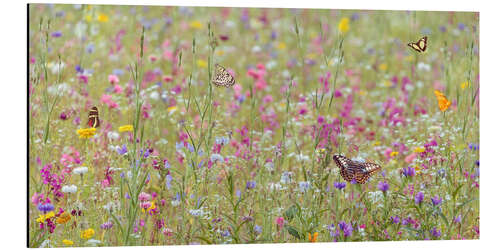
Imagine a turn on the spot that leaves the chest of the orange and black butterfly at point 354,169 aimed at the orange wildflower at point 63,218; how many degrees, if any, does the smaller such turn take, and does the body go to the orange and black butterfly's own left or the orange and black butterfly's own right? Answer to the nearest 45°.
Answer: approximately 90° to the orange and black butterfly's own left

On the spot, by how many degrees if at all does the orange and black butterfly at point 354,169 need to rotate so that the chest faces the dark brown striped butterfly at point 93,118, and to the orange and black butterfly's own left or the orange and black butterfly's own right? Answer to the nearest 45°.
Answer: approximately 90° to the orange and black butterfly's own left

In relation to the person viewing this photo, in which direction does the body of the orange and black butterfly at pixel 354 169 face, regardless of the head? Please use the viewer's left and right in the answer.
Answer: facing away from the viewer
